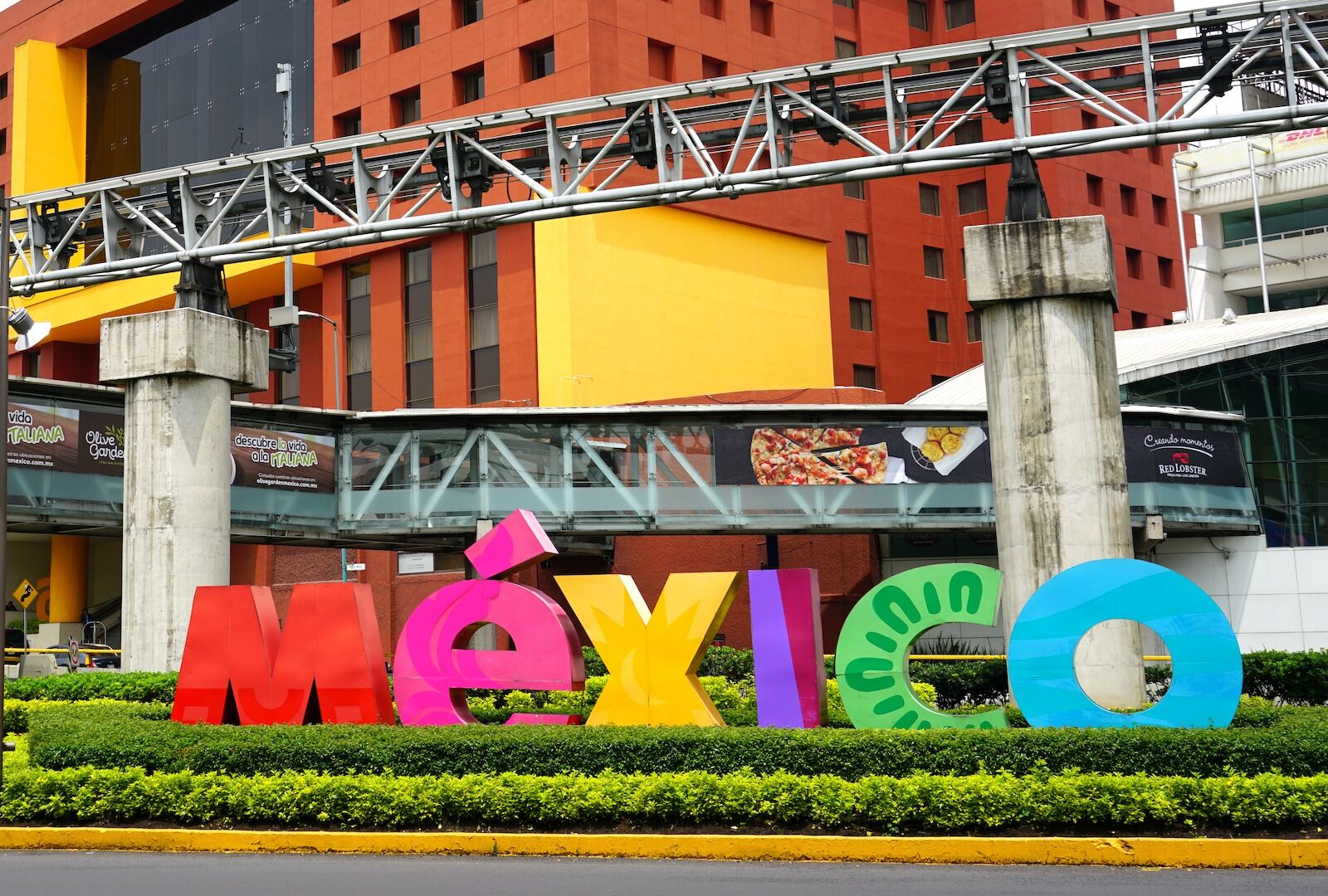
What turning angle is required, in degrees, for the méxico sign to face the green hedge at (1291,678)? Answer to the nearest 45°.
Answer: approximately 135° to its left

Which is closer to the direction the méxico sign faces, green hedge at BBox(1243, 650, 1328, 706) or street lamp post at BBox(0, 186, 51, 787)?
the street lamp post

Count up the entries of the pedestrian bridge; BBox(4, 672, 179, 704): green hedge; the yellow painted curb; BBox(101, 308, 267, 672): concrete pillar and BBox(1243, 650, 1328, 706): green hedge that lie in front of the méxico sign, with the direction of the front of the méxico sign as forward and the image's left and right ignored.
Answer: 1

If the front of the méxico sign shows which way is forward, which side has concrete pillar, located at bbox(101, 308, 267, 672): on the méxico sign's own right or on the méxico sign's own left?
on the méxico sign's own right

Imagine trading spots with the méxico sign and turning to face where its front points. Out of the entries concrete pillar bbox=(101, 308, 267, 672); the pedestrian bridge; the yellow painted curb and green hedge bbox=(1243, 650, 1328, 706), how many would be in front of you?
1

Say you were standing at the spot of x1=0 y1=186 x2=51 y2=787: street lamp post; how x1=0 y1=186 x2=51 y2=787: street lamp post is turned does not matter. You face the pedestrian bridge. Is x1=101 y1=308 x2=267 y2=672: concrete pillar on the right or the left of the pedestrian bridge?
left

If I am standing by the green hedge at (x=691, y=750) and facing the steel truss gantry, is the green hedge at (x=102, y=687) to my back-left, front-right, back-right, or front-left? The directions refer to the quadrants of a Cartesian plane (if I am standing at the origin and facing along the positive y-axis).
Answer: front-left

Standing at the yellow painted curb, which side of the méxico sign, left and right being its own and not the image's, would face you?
front

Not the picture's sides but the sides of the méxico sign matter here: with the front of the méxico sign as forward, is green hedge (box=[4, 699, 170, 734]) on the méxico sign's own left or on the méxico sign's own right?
on the méxico sign's own right

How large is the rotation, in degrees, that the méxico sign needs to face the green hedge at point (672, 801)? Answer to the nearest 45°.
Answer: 0° — it already faces it

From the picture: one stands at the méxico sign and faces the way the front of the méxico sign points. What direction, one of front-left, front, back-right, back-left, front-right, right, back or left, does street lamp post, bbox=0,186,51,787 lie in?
right

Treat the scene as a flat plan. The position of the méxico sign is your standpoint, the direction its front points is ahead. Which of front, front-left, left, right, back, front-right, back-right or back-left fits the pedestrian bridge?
back

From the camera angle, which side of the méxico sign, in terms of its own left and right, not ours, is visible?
front
